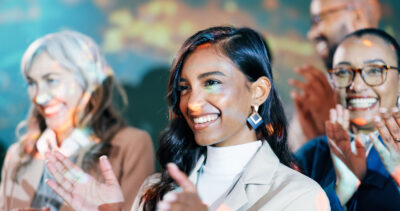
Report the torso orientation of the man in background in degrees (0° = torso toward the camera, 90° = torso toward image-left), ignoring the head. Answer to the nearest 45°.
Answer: approximately 90°

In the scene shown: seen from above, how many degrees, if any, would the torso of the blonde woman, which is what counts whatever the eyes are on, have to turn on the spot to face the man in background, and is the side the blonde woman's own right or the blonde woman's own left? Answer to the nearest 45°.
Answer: approximately 135° to the blonde woman's own left

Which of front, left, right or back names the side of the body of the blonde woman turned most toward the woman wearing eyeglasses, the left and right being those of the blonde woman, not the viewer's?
left

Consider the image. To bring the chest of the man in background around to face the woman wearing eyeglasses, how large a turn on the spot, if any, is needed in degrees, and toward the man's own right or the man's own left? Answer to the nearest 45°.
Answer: approximately 90° to the man's own left

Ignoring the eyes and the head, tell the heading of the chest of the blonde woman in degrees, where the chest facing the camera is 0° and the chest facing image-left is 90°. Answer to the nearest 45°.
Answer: approximately 45°

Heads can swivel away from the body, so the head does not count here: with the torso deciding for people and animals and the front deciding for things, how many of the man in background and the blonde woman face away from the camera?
0
